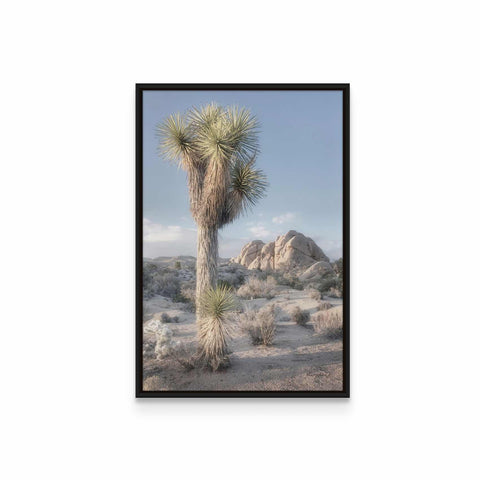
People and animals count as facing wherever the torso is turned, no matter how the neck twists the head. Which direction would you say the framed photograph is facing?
toward the camera
